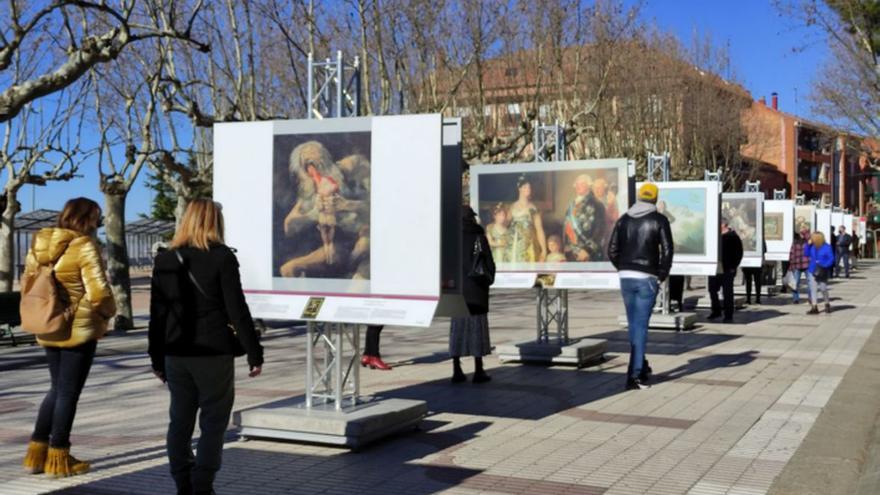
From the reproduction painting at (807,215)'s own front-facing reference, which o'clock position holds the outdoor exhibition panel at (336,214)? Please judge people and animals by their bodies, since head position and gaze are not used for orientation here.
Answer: The outdoor exhibition panel is roughly at 12 o'clock from the reproduction painting.

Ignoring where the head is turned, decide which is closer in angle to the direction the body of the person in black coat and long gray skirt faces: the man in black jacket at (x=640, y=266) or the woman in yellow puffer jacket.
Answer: the man in black jacket

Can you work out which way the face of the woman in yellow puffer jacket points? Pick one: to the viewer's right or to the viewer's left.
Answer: to the viewer's right

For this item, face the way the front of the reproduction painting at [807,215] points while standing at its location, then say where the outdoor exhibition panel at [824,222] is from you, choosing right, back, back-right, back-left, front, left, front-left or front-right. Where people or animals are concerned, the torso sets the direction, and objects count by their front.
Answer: back

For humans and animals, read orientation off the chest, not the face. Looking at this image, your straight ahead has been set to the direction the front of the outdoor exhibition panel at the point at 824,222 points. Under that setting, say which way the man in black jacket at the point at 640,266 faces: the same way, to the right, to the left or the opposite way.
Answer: the opposite way

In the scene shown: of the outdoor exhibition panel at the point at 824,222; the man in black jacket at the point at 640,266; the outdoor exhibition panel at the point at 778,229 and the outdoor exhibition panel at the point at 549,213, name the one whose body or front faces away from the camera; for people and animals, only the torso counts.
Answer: the man in black jacket

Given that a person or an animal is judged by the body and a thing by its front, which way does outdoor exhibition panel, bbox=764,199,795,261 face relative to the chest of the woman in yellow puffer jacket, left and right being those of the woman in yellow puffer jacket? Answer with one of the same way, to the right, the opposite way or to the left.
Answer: the opposite way

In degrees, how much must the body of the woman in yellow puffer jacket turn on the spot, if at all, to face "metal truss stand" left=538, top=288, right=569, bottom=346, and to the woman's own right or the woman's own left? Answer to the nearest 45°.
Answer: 0° — they already face it

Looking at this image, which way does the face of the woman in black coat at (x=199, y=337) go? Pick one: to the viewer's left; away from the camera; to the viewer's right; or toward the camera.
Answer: away from the camera

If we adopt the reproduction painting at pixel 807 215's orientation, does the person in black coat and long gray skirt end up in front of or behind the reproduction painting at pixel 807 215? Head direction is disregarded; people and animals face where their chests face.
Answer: in front

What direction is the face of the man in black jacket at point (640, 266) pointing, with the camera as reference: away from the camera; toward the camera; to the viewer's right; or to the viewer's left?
away from the camera

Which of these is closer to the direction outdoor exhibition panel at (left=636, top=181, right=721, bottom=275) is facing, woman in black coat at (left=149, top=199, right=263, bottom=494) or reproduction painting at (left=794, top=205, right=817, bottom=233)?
the woman in black coat
